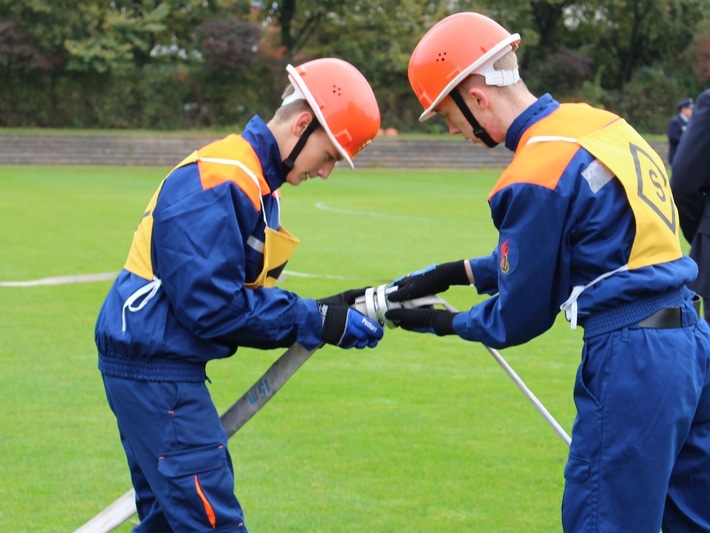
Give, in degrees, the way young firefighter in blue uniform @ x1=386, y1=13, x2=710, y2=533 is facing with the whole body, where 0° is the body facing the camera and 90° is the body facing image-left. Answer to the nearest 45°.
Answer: approximately 135°

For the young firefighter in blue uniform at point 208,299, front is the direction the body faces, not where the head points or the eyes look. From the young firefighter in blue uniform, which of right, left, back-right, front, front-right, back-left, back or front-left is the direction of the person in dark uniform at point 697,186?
front-left

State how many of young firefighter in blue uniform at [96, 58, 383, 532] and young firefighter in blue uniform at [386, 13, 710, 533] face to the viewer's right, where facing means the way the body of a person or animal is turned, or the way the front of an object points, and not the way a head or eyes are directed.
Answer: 1

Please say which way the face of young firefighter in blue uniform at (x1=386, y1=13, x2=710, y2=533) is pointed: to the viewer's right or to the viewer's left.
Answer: to the viewer's left

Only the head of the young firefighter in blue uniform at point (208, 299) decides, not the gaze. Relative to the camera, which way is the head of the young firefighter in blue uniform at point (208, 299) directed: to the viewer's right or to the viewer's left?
to the viewer's right

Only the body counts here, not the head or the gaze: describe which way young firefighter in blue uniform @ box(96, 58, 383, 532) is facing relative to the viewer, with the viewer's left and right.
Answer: facing to the right of the viewer

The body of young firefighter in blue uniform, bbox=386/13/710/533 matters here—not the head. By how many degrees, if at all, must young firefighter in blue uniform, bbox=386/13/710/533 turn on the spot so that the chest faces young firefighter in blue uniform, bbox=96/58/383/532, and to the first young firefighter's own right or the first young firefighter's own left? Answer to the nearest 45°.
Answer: approximately 45° to the first young firefighter's own left

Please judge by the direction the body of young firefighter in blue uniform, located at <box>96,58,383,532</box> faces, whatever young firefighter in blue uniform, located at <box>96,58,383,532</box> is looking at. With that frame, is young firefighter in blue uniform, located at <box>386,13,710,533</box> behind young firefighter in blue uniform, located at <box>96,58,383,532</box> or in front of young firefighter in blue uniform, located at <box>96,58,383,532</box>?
in front

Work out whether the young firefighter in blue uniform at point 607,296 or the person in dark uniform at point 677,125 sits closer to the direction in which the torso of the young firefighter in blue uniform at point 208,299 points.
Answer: the young firefighter in blue uniform

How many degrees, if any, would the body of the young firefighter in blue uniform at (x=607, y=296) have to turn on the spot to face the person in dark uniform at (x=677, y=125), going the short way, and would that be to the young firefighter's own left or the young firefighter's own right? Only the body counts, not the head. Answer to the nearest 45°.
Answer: approximately 45° to the young firefighter's own right
